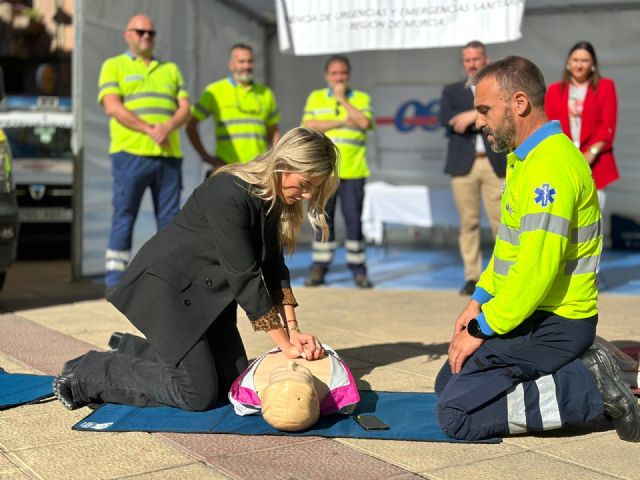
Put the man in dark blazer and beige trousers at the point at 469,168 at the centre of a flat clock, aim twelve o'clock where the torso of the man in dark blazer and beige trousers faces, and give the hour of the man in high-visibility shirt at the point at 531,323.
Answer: The man in high-visibility shirt is roughly at 12 o'clock from the man in dark blazer and beige trousers.

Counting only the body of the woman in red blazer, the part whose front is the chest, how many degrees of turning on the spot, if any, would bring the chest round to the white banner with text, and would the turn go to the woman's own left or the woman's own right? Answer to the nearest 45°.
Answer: approximately 90° to the woman's own right

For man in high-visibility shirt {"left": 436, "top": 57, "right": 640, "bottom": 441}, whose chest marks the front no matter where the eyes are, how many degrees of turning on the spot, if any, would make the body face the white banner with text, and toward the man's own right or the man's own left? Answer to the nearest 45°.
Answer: approximately 90° to the man's own right

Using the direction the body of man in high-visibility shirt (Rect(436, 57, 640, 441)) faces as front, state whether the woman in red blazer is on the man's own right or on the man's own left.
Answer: on the man's own right

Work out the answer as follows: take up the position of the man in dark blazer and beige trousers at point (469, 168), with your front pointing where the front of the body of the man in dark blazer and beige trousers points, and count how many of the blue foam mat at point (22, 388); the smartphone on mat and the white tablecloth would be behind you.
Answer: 1

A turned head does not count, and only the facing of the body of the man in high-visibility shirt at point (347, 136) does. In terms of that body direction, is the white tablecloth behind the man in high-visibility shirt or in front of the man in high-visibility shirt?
behind

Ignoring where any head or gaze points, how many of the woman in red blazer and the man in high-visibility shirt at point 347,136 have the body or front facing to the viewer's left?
0

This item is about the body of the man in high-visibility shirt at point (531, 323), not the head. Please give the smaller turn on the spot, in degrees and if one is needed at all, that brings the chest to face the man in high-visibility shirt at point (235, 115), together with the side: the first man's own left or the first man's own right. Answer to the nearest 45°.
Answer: approximately 45° to the first man's own right

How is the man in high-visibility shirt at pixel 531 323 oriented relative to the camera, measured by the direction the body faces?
to the viewer's left
